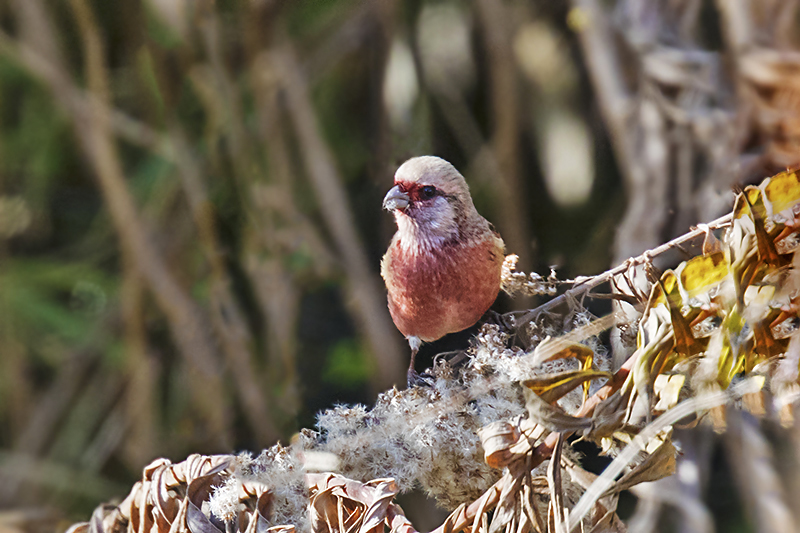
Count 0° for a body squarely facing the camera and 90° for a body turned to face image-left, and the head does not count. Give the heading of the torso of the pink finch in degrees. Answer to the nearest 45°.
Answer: approximately 45°
